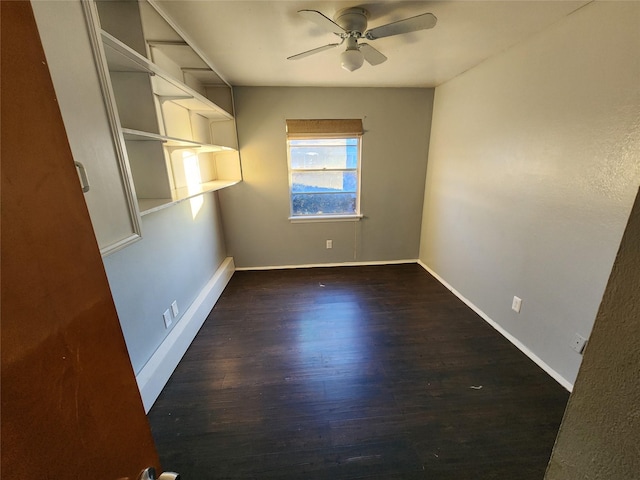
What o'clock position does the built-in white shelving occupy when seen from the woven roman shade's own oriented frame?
The built-in white shelving is roughly at 1 o'clock from the woven roman shade.

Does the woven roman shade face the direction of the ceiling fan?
yes

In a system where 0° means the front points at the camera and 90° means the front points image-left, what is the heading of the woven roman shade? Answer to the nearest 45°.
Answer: approximately 0°
